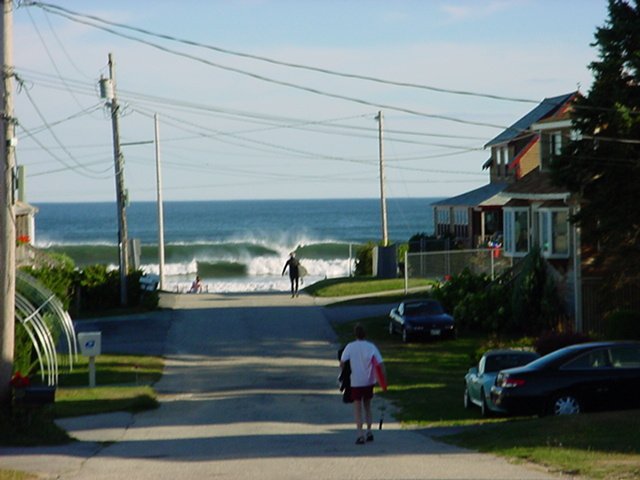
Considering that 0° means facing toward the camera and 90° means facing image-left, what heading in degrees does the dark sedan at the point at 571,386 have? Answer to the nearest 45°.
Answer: approximately 270°

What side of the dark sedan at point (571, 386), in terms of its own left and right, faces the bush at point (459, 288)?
left

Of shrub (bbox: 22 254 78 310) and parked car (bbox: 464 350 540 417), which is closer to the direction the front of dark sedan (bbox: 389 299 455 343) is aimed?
the shrub

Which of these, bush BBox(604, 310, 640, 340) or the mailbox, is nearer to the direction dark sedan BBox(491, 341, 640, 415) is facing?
the bush

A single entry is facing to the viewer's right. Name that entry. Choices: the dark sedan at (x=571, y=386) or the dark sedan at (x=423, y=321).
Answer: the dark sedan at (x=571, y=386)

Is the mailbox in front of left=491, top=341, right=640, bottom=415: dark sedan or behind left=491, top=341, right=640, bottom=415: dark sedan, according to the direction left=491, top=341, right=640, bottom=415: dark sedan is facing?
behind
